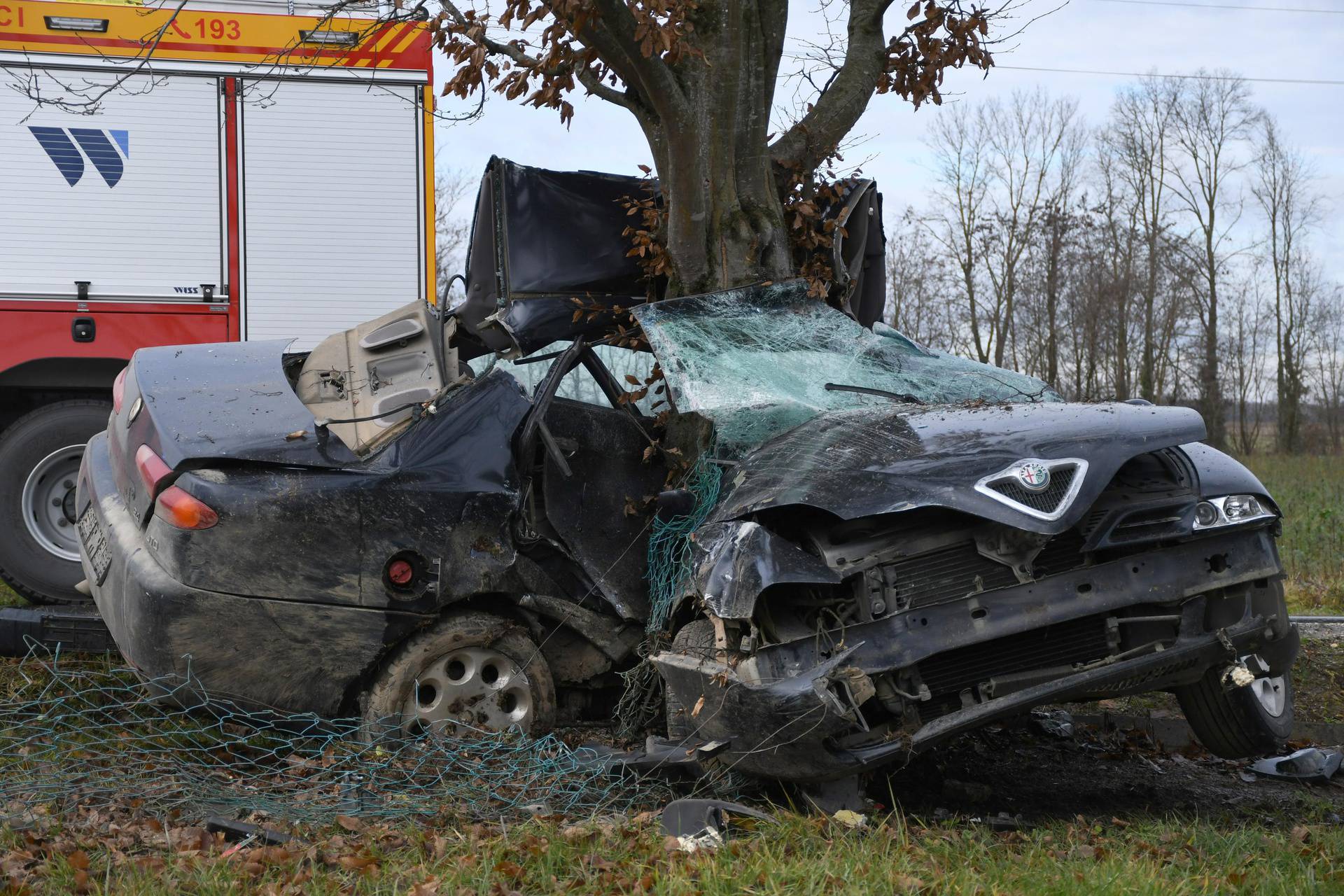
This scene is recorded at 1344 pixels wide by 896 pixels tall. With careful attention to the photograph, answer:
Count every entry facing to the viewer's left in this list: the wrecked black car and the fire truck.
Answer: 1

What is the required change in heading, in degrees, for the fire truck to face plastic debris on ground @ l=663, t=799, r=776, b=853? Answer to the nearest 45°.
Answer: approximately 90° to its left

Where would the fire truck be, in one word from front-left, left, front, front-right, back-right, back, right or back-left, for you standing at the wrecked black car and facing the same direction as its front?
back

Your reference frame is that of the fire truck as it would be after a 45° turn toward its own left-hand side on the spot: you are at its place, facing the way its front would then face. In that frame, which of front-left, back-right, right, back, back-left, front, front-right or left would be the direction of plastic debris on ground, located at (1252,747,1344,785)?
left

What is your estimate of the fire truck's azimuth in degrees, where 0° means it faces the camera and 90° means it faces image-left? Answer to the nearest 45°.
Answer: approximately 90°

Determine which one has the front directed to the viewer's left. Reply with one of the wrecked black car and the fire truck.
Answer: the fire truck

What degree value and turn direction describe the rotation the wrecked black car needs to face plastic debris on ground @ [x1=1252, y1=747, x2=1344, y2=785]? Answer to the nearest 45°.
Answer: approximately 45° to its left

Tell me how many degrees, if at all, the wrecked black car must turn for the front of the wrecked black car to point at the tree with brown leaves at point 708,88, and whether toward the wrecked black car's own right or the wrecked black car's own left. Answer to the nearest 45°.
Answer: approximately 135° to the wrecked black car's own left

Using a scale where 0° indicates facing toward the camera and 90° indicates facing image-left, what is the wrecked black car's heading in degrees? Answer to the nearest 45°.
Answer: approximately 315°

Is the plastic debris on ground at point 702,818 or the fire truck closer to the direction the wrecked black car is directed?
the plastic debris on ground
